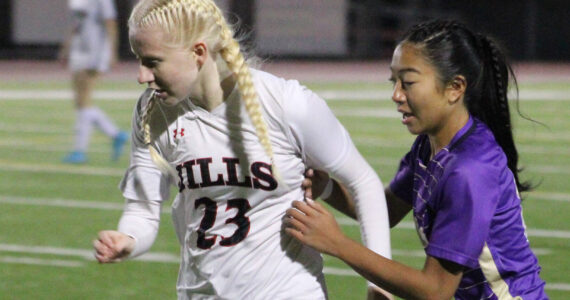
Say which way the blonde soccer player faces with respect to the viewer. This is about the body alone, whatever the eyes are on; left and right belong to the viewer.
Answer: facing the viewer and to the left of the viewer

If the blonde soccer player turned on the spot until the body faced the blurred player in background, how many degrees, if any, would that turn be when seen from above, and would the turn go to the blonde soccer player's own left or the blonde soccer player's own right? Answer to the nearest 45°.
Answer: approximately 135° to the blonde soccer player's own right
